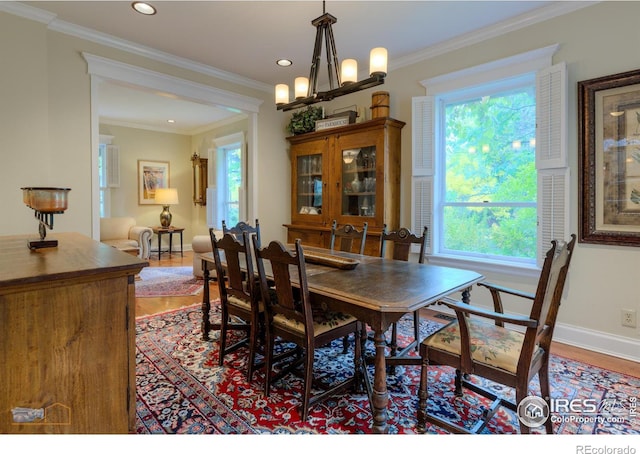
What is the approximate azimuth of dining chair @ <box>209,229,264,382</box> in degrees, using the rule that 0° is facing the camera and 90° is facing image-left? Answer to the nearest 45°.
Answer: approximately 225°

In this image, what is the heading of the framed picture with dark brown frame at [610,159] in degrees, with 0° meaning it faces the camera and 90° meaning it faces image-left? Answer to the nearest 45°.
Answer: approximately 45°

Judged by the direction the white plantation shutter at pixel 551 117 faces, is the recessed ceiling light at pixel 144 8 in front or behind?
in front

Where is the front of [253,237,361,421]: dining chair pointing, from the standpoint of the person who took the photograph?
facing away from the viewer and to the right of the viewer

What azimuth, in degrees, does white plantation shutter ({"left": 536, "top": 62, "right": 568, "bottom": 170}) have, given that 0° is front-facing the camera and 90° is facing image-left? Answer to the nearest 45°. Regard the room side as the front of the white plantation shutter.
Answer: approximately 45°

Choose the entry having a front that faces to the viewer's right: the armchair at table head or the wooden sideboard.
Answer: the wooden sideboard

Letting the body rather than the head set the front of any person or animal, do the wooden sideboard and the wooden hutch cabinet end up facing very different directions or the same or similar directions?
very different directions

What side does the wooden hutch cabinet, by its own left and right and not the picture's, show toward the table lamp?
right

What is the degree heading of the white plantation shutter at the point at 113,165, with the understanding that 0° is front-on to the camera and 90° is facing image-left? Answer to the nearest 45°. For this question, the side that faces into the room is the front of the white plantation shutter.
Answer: approximately 315°

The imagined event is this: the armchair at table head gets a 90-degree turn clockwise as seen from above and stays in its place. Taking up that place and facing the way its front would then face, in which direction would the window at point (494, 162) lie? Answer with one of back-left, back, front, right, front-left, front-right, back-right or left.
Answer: front-left
